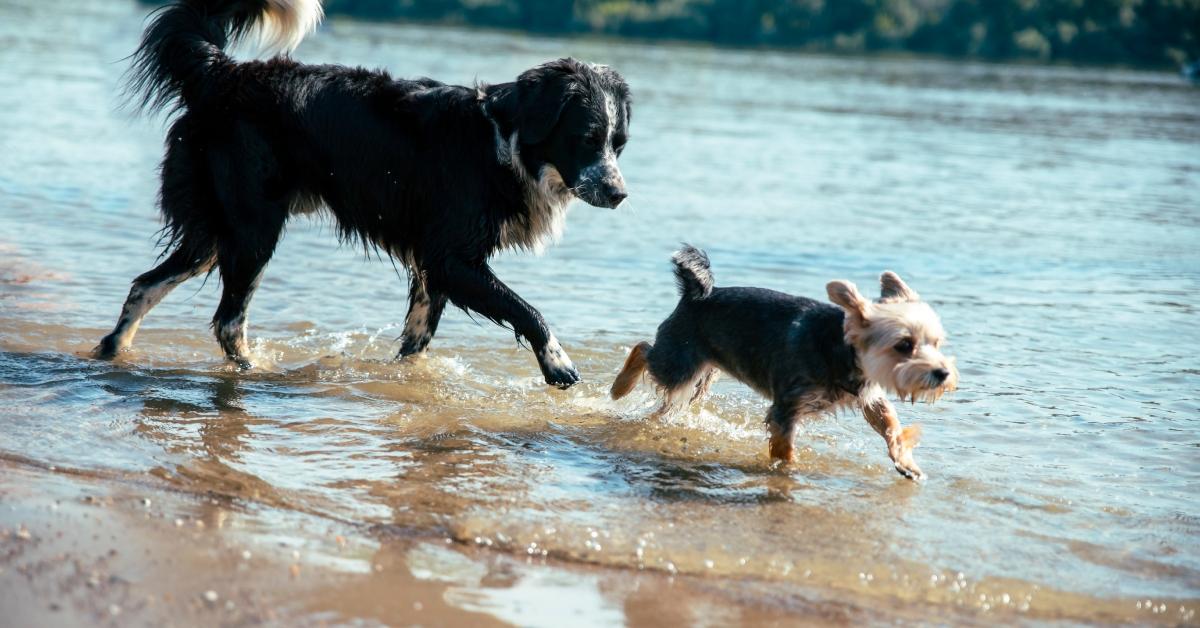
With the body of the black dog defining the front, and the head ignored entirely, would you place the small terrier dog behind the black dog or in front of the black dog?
in front

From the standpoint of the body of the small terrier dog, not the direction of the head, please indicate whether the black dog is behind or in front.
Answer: behind

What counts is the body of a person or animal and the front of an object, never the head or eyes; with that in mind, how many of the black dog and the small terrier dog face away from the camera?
0

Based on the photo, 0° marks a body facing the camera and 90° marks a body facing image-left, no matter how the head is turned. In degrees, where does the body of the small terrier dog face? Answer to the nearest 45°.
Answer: approximately 315°

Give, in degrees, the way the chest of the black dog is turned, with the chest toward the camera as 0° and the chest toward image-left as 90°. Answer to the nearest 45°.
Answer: approximately 270°
